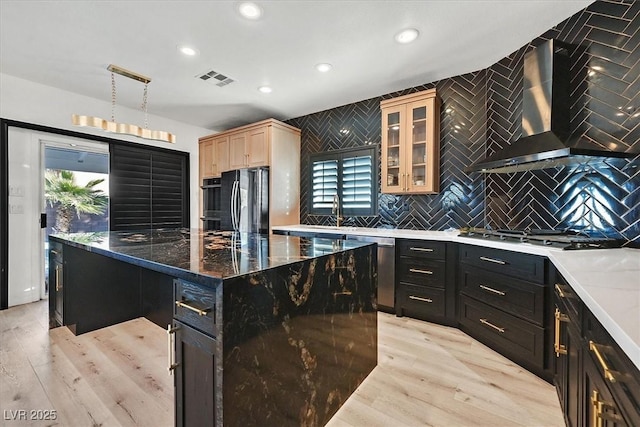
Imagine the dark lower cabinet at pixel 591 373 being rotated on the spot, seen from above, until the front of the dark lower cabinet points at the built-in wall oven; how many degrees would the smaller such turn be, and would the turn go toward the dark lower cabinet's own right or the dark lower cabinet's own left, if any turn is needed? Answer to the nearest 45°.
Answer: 0° — it already faces it

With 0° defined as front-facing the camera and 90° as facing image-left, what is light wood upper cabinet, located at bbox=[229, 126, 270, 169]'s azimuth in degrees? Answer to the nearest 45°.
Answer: approximately 45°

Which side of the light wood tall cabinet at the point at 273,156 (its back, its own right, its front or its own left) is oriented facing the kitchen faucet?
left

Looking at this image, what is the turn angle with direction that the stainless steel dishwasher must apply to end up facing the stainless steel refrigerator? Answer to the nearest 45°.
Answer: approximately 45° to its right

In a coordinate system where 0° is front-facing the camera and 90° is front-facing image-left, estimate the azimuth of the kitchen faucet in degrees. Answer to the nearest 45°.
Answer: approximately 45°

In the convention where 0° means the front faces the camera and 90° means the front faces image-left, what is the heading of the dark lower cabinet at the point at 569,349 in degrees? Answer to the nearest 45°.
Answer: approximately 90°

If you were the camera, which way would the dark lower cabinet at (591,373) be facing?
facing to the left of the viewer

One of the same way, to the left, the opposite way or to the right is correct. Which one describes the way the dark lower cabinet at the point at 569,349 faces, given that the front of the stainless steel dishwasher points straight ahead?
to the right

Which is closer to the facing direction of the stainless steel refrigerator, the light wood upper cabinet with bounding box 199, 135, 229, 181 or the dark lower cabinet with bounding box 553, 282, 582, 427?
the dark lower cabinet
